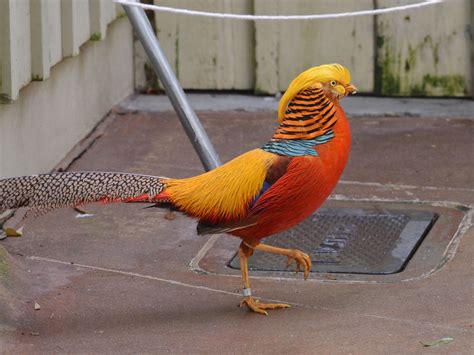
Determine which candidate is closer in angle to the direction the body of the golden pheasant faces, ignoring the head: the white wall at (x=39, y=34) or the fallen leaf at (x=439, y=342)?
the fallen leaf

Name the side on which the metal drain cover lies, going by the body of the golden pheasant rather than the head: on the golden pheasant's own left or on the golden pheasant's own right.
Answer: on the golden pheasant's own left

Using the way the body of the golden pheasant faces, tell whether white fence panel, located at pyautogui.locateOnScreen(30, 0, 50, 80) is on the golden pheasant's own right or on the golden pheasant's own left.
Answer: on the golden pheasant's own left

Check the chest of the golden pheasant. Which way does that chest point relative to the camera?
to the viewer's right

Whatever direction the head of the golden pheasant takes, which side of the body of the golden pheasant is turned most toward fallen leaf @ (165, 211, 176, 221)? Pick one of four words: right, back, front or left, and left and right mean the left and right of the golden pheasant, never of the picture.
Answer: left

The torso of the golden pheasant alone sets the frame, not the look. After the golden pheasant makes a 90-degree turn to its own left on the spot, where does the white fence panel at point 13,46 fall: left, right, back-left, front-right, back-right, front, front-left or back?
front-left

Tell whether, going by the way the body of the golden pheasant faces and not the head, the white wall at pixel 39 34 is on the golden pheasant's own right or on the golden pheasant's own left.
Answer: on the golden pheasant's own left

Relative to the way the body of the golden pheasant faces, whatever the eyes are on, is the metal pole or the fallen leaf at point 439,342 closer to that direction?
the fallen leaf
